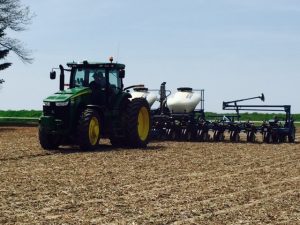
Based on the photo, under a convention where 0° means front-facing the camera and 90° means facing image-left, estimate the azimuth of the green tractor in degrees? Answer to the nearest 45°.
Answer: approximately 45°
